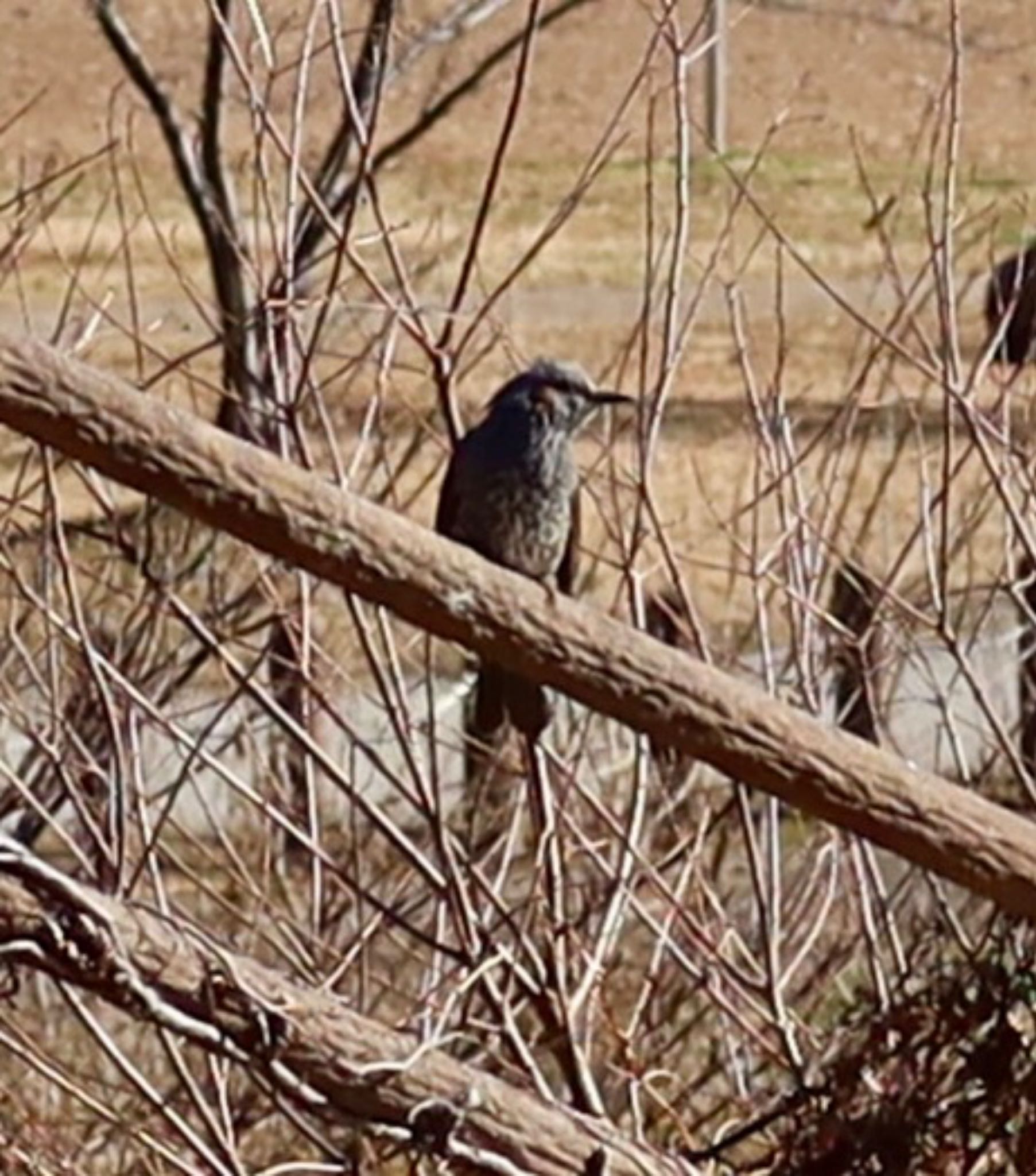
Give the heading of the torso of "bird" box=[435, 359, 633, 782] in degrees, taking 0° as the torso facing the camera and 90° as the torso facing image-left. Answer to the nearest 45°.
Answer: approximately 315°

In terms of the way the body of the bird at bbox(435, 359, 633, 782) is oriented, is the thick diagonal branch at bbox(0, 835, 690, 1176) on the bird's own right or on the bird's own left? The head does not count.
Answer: on the bird's own right

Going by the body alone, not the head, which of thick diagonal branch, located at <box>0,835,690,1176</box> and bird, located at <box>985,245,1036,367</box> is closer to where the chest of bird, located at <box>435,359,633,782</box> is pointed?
the thick diagonal branch

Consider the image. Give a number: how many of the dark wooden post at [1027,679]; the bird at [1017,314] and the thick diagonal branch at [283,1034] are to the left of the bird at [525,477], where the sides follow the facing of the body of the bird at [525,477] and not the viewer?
2

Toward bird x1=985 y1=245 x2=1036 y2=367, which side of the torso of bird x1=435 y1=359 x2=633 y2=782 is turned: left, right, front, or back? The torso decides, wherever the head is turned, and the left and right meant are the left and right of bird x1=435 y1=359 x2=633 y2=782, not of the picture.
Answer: left

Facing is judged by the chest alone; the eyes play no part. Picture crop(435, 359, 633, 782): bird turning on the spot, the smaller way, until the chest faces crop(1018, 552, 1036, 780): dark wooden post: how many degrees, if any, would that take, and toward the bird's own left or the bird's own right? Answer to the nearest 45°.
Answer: approximately 90° to the bird's own left
